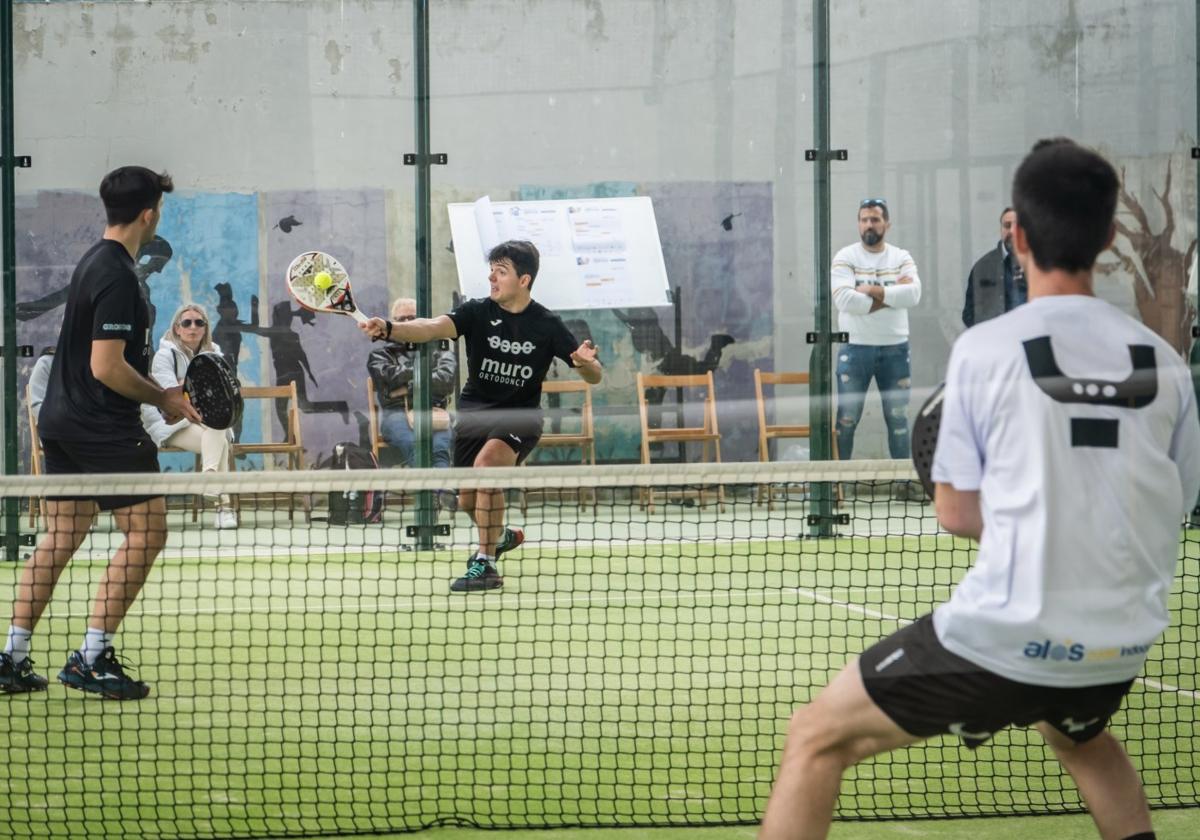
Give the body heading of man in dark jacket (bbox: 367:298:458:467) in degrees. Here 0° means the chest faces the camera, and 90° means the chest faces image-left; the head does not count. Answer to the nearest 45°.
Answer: approximately 0°

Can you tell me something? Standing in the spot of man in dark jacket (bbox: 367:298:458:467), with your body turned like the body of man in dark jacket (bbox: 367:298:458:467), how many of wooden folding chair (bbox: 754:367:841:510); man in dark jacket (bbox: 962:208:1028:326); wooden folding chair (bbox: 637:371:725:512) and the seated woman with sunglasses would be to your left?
3

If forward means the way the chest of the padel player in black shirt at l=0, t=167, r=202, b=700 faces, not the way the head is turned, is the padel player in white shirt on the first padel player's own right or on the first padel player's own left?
on the first padel player's own right
